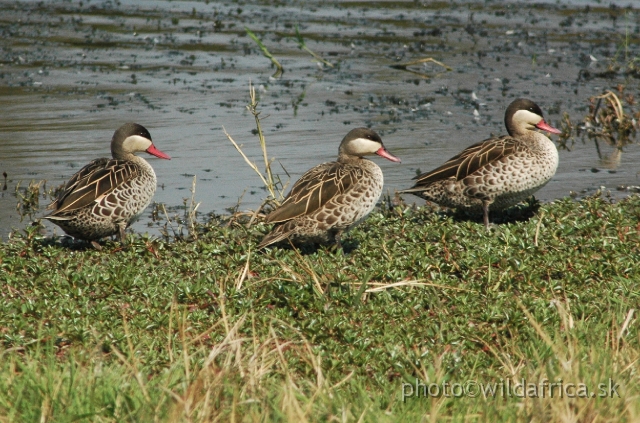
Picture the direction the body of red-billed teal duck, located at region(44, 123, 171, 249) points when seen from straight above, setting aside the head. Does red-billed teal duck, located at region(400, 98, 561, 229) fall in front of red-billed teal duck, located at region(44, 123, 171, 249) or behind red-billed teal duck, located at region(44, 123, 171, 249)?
in front

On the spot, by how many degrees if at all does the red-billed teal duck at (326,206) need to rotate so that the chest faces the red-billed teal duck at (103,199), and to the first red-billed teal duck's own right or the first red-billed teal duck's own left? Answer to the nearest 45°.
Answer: approximately 180°

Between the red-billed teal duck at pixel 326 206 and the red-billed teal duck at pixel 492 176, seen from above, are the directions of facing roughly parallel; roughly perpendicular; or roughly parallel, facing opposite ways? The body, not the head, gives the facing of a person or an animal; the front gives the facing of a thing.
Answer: roughly parallel

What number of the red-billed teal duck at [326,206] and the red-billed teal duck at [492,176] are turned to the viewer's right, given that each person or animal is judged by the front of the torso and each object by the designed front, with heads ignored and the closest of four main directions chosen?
2

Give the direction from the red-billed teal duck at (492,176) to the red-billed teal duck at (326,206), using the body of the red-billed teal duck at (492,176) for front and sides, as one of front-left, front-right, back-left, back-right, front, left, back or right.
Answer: back-right

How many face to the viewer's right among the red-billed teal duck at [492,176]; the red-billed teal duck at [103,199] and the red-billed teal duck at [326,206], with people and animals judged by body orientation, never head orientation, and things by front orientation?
3

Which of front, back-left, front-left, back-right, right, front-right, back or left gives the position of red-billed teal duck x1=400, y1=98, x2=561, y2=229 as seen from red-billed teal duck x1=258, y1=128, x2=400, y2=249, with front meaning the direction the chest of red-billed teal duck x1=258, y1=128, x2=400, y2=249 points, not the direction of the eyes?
front-left

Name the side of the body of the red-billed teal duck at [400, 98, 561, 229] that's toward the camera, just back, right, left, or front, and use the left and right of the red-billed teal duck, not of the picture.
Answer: right

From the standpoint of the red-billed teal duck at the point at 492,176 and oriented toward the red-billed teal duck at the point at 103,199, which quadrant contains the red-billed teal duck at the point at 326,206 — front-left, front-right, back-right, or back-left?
front-left

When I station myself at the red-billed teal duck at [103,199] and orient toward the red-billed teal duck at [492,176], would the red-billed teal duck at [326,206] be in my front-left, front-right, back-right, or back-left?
front-right

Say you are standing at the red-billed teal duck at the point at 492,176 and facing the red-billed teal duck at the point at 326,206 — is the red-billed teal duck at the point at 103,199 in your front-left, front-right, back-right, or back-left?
front-right

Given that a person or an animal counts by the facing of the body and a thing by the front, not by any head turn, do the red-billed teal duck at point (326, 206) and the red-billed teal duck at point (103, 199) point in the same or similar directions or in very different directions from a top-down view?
same or similar directions

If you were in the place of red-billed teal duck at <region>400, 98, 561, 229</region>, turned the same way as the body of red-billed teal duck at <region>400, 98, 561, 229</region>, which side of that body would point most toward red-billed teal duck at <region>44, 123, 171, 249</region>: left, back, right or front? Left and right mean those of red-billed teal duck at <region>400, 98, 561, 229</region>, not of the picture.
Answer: back

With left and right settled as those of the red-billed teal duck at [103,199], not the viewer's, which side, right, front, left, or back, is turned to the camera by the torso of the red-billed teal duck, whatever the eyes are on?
right

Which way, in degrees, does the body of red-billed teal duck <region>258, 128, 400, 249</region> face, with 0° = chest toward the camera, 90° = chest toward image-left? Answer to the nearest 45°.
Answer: approximately 270°
